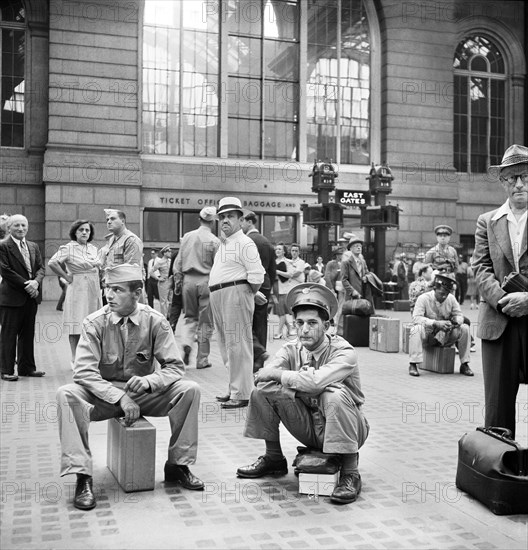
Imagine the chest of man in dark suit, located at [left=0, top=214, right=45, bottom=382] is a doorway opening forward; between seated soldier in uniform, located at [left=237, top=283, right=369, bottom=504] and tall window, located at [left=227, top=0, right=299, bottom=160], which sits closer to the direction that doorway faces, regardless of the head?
the seated soldier in uniform

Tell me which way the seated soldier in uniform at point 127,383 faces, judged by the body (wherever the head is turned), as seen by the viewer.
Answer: toward the camera

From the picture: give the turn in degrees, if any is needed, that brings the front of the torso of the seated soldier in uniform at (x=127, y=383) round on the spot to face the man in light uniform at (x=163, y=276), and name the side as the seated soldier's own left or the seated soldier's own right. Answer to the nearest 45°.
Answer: approximately 180°

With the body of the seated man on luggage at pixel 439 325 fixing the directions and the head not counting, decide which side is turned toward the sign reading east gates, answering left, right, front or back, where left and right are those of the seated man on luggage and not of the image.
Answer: back

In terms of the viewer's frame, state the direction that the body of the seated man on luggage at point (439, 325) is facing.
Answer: toward the camera

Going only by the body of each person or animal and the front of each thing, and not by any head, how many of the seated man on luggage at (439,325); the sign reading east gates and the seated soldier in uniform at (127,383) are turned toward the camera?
3

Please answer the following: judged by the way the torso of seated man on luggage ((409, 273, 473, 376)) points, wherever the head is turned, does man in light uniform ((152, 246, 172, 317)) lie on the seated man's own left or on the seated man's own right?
on the seated man's own right

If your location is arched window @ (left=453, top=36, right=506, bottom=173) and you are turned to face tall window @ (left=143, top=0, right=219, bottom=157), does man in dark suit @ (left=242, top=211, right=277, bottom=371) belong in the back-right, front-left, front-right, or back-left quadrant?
front-left
